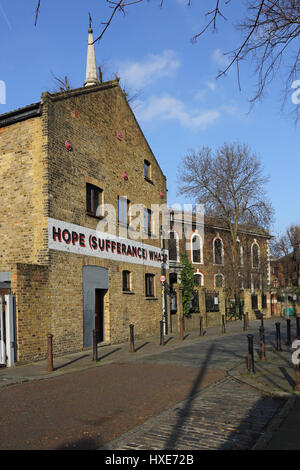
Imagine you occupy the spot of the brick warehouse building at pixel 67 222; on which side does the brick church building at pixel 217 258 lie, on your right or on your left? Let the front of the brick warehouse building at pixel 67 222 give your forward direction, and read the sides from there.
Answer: on your left

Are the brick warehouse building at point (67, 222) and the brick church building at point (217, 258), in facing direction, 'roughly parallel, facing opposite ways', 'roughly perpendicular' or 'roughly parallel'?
roughly parallel

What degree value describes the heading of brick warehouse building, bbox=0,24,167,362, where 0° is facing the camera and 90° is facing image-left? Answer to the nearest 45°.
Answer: approximately 315°

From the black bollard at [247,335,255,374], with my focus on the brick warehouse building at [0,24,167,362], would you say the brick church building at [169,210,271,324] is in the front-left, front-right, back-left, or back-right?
front-right

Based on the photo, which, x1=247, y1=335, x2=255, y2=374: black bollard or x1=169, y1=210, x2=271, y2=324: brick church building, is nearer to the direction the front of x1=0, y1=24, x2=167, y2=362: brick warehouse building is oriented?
the black bollard

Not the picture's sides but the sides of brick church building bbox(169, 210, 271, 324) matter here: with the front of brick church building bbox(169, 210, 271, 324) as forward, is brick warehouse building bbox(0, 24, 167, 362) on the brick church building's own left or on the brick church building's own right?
on the brick church building's own right

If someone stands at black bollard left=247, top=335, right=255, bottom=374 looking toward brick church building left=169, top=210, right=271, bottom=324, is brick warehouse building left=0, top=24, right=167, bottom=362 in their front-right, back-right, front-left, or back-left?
front-left

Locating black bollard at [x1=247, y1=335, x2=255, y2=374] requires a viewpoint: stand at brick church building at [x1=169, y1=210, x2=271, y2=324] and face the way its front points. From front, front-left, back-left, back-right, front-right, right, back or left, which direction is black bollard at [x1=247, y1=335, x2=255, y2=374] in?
front-right

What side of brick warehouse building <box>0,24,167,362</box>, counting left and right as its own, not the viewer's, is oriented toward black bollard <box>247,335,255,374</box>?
front
